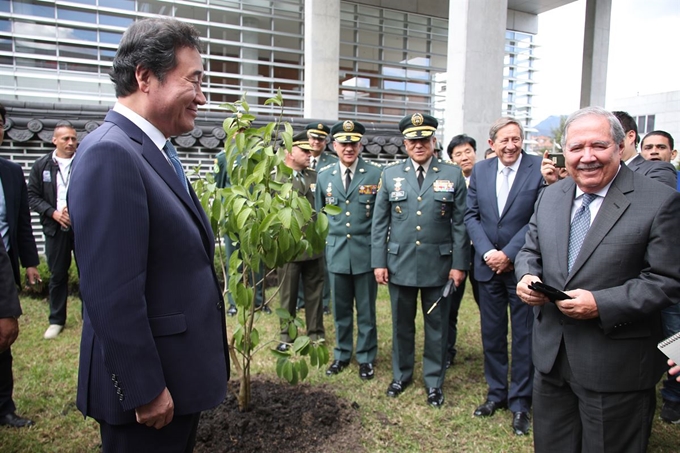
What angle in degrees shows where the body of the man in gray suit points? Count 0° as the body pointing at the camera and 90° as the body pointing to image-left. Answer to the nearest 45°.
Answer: approximately 45°

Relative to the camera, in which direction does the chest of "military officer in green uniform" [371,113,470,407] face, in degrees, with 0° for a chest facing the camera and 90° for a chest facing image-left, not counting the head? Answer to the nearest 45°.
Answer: approximately 0°

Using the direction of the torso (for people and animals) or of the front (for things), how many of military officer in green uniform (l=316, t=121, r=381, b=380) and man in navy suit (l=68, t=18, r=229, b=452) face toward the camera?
1

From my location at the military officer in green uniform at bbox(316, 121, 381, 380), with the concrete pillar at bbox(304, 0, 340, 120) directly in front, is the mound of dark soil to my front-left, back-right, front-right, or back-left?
back-left

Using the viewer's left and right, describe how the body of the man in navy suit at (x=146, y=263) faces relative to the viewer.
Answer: facing to the right of the viewer
